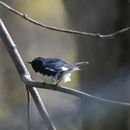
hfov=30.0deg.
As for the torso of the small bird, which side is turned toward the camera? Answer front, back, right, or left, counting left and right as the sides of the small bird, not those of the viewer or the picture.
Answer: left
